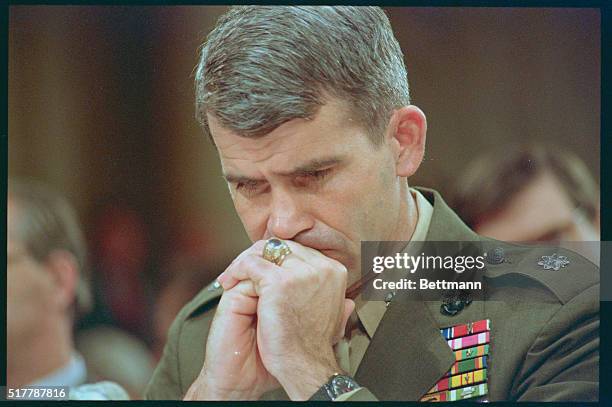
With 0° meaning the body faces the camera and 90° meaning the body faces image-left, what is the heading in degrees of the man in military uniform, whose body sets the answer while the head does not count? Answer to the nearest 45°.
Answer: approximately 45°

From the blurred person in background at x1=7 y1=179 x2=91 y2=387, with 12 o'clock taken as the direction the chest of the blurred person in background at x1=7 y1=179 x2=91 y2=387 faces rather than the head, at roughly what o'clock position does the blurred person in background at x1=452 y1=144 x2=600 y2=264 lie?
the blurred person in background at x1=452 y1=144 x2=600 y2=264 is roughly at 8 o'clock from the blurred person in background at x1=7 y1=179 x2=91 y2=387.

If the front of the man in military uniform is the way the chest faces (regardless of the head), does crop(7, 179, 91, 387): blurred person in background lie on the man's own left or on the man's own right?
on the man's own right

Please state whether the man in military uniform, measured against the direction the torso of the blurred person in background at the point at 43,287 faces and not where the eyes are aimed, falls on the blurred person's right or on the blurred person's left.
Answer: on the blurred person's left
